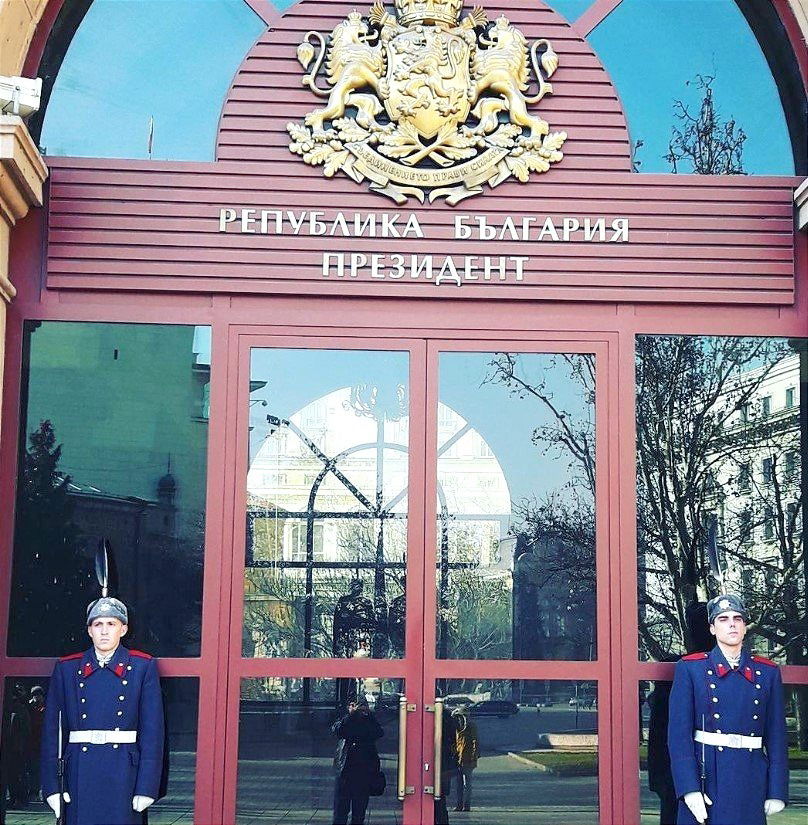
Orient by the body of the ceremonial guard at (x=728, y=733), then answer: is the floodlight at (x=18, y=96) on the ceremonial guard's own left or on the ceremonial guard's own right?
on the ceremonial guard's own right

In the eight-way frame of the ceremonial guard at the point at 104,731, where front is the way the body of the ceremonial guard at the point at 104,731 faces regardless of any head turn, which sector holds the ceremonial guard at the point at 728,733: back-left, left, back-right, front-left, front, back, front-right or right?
left

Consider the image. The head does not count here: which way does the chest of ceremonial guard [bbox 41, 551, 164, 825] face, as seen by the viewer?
toward the camera

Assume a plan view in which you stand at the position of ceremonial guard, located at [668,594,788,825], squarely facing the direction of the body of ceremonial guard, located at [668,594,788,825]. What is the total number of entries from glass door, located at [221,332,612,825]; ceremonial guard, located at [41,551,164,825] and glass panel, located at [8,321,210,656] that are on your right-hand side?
3

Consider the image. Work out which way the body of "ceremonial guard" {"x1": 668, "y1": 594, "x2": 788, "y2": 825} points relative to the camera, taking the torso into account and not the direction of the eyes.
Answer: toward the camera

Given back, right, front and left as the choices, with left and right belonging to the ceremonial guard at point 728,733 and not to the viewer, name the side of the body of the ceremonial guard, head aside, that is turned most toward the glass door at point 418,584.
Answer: right

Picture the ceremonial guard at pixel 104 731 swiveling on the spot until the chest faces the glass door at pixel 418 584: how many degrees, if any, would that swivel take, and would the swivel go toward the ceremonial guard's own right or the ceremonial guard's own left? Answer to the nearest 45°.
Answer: approximately 90° to the ceremonial guard's own left
